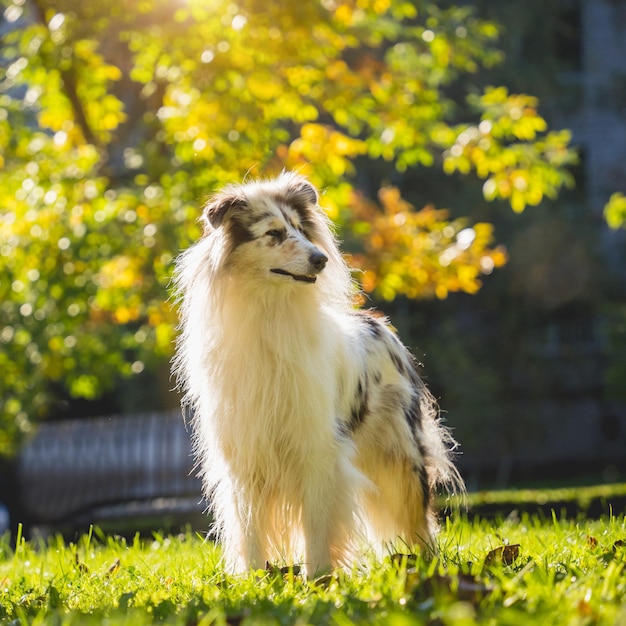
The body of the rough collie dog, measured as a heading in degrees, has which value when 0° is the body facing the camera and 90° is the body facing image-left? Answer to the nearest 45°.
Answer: approximately 45°

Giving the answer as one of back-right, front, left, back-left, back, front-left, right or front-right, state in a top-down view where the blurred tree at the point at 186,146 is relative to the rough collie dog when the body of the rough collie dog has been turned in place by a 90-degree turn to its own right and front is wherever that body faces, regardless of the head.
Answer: front-right

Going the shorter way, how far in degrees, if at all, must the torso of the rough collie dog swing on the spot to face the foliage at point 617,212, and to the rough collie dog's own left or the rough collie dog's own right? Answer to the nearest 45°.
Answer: approximately 180°
